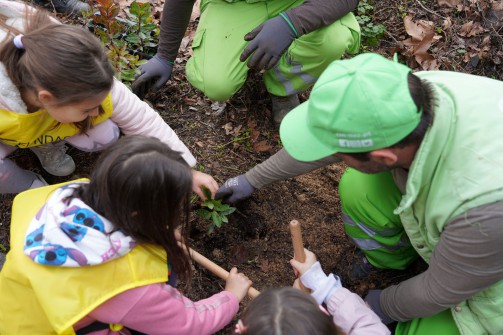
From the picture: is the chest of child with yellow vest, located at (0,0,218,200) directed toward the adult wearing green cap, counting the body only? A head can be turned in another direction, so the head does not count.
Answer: yes

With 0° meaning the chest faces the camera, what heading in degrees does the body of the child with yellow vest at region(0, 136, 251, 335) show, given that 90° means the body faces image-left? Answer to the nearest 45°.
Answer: approximately 225°

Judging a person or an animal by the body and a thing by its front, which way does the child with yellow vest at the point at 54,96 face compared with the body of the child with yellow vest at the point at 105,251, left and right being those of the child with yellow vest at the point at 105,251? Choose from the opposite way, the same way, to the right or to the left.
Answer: to the right

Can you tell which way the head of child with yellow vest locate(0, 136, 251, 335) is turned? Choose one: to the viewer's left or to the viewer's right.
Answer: to the viewer's right

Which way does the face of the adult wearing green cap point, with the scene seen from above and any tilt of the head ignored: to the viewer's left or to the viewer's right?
to the viewer's left

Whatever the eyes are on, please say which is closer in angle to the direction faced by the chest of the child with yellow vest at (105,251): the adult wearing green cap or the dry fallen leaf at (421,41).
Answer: the dry fallen leaf
